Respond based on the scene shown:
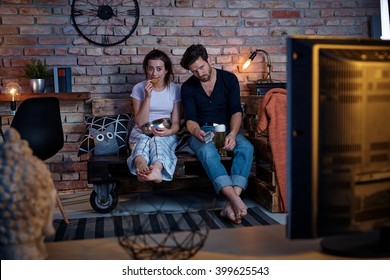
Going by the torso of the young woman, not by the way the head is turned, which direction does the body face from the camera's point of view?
toward the camera

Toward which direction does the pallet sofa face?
toward the camera

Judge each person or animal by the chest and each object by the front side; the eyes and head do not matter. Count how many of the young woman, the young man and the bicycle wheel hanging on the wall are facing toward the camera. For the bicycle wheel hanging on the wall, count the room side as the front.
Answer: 3

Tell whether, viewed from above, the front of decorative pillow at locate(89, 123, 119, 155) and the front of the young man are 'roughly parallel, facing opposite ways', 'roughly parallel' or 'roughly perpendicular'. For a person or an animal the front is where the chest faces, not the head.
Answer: roughly parallel

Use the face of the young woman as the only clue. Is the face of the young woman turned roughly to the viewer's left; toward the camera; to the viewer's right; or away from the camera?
toward the camera

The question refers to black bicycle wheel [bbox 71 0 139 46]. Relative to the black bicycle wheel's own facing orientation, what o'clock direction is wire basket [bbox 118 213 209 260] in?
The wire basket is roughly at 12 o'clock from the black bicycle wheel.

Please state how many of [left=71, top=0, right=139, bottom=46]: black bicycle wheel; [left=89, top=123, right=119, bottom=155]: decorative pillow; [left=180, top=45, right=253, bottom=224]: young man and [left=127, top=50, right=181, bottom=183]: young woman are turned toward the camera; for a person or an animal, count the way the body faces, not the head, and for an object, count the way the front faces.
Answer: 4

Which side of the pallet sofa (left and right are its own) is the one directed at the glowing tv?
front

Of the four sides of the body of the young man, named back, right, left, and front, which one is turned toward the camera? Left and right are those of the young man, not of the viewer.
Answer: front

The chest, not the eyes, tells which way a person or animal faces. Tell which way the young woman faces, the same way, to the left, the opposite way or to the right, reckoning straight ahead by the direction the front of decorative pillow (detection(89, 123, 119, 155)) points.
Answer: the same way

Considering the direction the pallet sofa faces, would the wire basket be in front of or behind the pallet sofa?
in front

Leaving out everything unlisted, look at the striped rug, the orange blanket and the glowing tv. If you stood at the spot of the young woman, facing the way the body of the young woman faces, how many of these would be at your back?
0

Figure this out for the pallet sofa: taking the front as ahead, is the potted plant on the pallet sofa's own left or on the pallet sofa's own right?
on the pallet sofa's own right
